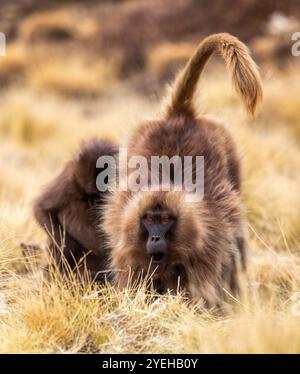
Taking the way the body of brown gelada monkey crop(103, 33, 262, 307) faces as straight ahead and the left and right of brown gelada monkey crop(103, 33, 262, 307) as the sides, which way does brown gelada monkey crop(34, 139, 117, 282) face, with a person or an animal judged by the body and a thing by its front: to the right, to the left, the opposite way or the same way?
to the left

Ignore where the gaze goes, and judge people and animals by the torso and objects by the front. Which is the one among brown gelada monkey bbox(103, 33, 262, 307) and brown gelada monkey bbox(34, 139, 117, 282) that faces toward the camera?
brown gelada monkey bbox(103, 33, 262, 307)

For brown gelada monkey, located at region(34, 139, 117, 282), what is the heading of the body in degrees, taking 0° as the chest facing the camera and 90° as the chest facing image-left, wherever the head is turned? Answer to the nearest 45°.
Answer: approximately 270°

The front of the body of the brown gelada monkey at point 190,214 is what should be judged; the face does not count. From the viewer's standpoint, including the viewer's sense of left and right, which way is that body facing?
facing the viewer

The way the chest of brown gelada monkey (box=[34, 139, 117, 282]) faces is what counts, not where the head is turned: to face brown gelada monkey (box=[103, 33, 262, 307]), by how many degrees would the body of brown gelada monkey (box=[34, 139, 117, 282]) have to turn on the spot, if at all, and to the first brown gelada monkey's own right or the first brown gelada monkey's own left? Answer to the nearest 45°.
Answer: approximately 45° to the first brown gelada monkey's own right

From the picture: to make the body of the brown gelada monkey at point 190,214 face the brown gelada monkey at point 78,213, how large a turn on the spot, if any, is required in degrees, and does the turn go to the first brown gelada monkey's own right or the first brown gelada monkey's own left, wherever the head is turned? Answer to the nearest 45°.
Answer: approximately 135° to the first brown gelada monkey's own right
